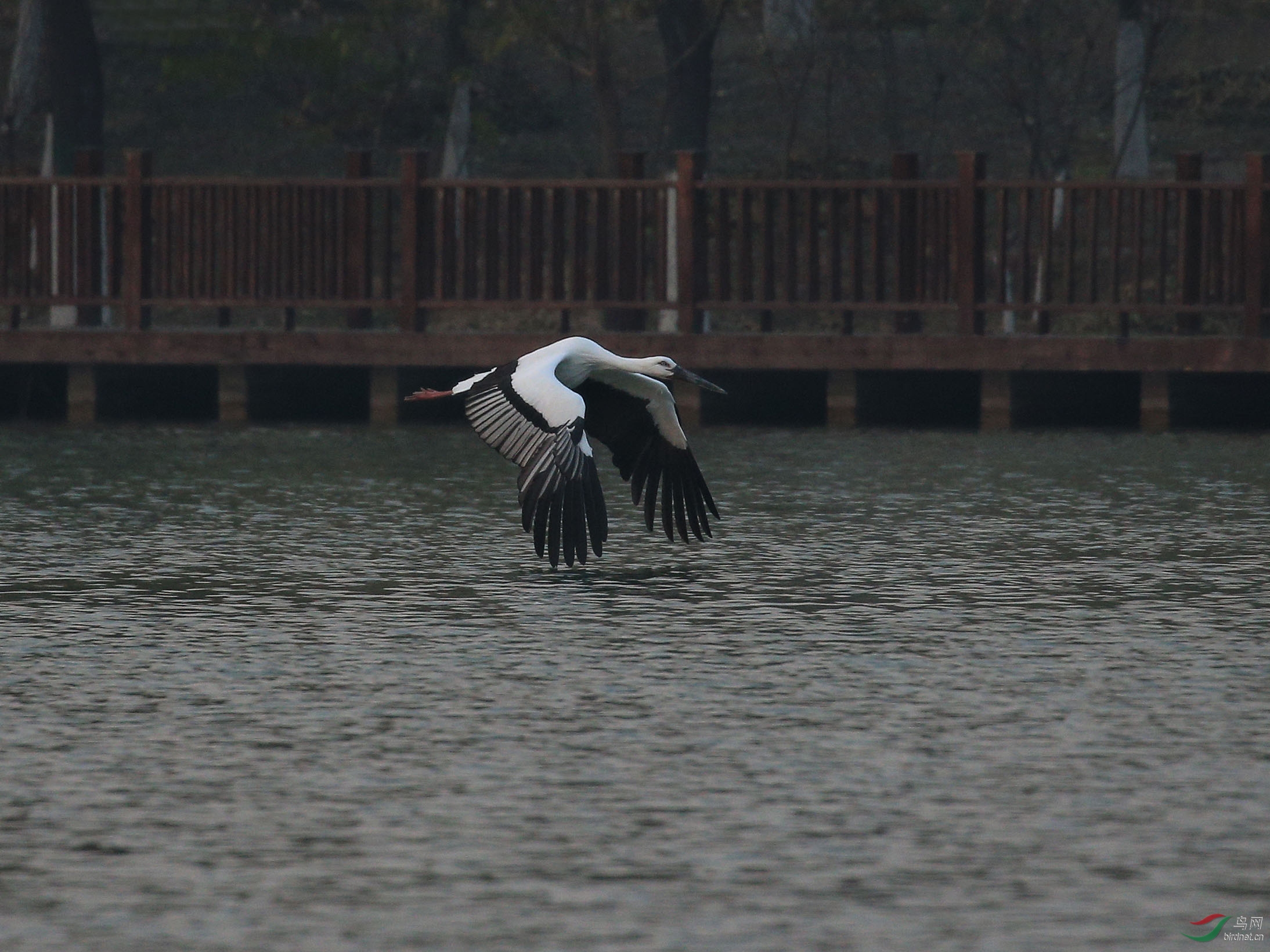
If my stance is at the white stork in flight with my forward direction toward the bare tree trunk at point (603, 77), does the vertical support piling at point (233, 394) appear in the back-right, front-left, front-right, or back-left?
front-left

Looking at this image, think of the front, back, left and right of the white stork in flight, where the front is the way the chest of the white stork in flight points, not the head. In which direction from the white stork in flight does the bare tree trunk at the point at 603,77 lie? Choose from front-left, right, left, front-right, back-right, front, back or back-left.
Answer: left

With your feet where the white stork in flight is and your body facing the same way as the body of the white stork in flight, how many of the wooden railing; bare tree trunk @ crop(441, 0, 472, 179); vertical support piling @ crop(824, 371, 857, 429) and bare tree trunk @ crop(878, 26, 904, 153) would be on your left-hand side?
4

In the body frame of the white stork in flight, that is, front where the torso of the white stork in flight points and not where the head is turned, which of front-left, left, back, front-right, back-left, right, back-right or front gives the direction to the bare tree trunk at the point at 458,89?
left

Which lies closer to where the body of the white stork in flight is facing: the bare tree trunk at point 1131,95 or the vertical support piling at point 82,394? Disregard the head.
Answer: the bare tree trunk

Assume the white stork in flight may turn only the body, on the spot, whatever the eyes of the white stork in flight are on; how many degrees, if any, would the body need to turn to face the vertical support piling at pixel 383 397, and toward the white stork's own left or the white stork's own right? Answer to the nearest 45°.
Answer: approximately 90° to the white stork's own left

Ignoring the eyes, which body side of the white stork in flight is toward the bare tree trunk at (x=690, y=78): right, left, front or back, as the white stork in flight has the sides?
left

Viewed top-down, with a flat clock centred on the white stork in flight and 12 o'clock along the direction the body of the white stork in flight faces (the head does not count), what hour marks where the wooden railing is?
The wooden railing is roughly at 9 o'clock from the white stork in flight.

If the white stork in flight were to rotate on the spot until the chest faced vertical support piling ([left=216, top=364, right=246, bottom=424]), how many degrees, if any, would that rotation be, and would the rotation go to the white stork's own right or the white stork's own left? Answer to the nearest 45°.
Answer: approximately 90° to the white stork's own left

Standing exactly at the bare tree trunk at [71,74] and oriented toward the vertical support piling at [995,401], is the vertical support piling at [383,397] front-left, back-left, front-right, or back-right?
front-right

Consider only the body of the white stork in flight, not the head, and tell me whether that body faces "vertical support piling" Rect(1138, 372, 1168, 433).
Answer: no

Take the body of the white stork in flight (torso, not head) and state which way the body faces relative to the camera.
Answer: to the viewer's right

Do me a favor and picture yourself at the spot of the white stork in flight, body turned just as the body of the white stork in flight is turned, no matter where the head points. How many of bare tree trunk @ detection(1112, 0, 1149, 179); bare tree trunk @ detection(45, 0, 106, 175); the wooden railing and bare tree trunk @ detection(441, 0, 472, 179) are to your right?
0

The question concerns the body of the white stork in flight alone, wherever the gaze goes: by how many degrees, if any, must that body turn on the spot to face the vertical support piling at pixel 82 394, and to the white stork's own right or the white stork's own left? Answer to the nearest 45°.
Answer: approximately 90° to the white stork's own left

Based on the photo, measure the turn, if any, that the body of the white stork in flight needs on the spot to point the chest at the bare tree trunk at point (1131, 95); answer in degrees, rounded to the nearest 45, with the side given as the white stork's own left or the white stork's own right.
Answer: approximately 90° to the white stork's own left

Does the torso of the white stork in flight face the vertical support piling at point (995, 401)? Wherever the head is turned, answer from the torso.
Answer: no

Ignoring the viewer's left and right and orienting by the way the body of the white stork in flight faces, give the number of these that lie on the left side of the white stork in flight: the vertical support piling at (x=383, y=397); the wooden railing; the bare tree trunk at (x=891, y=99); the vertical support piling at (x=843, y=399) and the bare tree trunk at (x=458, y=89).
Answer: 5

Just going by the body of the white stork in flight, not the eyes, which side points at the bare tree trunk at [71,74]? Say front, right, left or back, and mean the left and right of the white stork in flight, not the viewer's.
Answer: left
